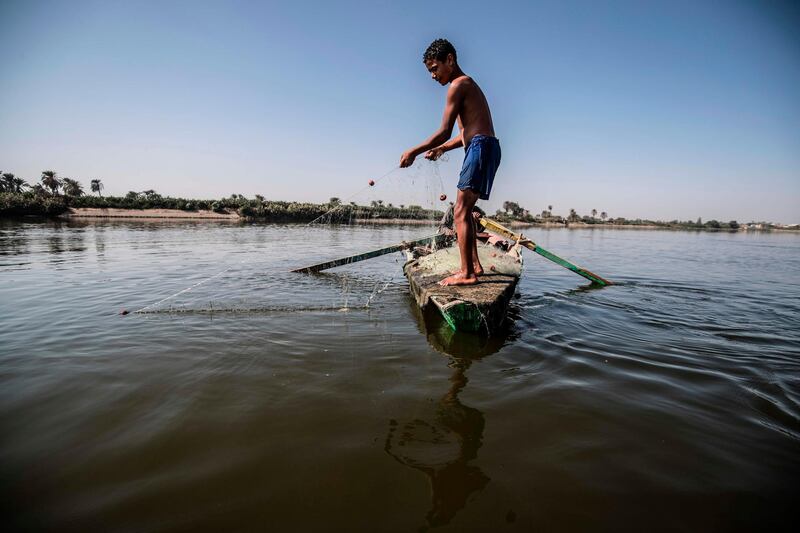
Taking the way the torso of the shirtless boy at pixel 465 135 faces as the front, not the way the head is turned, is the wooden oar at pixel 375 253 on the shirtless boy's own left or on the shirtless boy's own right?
on the shirtless boy's own right

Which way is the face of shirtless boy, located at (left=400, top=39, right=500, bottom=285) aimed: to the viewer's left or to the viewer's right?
to the viewer's left

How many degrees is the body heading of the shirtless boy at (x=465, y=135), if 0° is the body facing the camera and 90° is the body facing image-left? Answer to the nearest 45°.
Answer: approximately 90°
